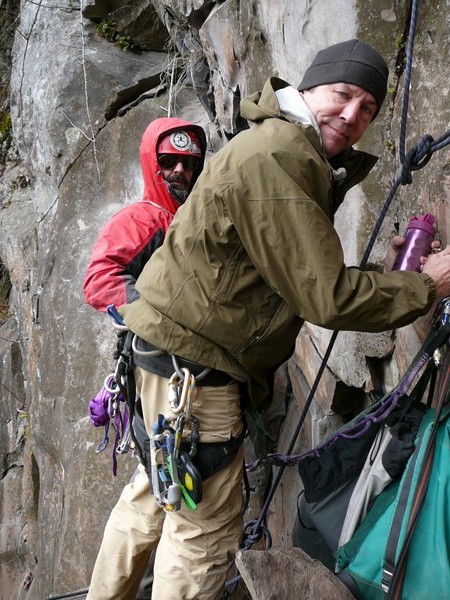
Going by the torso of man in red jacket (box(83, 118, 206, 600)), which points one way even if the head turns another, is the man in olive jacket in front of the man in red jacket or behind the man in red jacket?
in front

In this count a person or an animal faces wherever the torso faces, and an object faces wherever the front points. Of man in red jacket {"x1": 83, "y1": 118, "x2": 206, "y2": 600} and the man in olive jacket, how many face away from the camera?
0

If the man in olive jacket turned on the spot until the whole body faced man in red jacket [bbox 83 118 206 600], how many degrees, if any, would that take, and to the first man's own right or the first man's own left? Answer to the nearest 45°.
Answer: approximately 135° to the first man's own left

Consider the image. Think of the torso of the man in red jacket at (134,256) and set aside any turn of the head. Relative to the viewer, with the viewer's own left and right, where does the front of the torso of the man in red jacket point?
facing the viewer and to the right of the viewer

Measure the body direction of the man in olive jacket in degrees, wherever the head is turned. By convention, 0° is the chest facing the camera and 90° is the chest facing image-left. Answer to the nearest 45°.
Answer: approximately 270°
